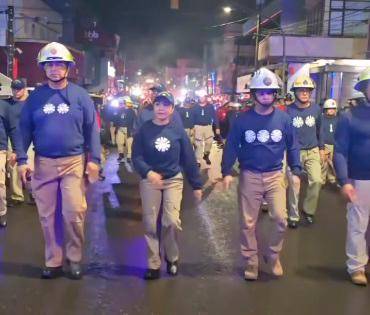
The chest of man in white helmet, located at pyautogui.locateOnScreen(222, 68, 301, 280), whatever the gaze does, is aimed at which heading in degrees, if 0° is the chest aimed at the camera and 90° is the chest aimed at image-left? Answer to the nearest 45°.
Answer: approximately 0°

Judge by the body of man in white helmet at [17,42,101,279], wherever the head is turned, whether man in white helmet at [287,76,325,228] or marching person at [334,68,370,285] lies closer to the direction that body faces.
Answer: the marching person

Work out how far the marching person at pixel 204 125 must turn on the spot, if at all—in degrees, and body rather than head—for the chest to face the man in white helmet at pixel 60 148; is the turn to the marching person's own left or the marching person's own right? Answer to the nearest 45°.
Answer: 0° — they already face them

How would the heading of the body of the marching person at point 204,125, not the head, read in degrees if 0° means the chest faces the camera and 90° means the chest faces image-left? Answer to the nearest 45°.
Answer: approximately 0°

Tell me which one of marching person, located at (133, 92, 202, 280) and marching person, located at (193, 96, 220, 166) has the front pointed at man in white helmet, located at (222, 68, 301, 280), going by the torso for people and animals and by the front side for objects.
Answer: marching person, located at (193, 96, 220, 166)

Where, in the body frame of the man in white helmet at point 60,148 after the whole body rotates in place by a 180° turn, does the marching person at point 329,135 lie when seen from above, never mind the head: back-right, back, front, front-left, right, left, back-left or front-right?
front-right

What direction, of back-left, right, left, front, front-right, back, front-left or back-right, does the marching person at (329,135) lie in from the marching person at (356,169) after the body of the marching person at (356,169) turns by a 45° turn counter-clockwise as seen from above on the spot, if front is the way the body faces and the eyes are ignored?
back-left

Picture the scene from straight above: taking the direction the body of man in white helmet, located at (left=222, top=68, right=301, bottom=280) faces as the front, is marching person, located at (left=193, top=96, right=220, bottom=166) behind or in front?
behind

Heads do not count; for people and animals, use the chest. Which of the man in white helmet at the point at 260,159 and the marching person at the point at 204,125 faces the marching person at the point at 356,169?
the marching person at the point at 204,125

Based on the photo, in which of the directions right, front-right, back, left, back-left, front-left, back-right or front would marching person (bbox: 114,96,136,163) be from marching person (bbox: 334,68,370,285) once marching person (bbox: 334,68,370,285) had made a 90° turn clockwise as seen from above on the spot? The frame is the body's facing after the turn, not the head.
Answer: front-right

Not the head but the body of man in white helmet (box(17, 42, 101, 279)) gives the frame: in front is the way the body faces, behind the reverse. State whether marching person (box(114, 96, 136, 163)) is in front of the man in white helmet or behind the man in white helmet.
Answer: behind
